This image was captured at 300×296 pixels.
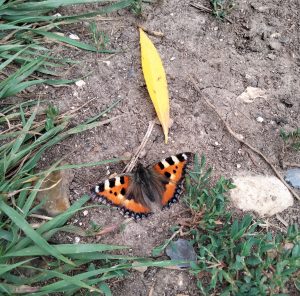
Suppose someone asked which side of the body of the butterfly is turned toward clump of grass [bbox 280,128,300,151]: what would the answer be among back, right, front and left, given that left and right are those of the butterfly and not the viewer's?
right

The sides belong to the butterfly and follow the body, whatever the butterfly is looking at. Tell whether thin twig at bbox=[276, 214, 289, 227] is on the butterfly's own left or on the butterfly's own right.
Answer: on the butterfly's own right

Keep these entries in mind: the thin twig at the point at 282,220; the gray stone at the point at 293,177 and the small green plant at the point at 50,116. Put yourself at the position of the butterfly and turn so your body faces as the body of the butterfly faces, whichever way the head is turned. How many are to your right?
2

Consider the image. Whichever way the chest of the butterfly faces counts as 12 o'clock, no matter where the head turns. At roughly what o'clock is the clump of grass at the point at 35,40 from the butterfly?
The clump of grass is roughly at 11 o'clock from the butterfly.

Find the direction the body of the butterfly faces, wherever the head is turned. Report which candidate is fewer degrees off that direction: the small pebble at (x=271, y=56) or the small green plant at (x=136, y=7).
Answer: the small green plant

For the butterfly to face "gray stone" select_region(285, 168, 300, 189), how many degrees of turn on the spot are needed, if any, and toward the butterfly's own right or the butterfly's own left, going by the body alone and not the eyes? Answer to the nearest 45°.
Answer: approximately 90° to the butterfly's own right

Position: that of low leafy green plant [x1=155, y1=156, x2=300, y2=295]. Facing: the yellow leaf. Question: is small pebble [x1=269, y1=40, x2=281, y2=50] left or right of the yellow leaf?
right

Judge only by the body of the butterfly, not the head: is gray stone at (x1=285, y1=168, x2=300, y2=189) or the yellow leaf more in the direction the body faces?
the yellow leaf

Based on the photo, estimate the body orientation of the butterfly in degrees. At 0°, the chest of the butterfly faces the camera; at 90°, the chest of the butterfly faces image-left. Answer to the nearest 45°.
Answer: approximately 180°

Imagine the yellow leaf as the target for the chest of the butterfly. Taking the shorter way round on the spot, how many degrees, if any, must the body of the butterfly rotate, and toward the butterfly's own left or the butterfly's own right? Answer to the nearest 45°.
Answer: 0° — it already faces it

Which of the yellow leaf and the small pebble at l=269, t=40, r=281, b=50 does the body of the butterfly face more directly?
the yellow leaf

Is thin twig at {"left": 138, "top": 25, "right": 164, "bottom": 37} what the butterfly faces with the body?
yes
